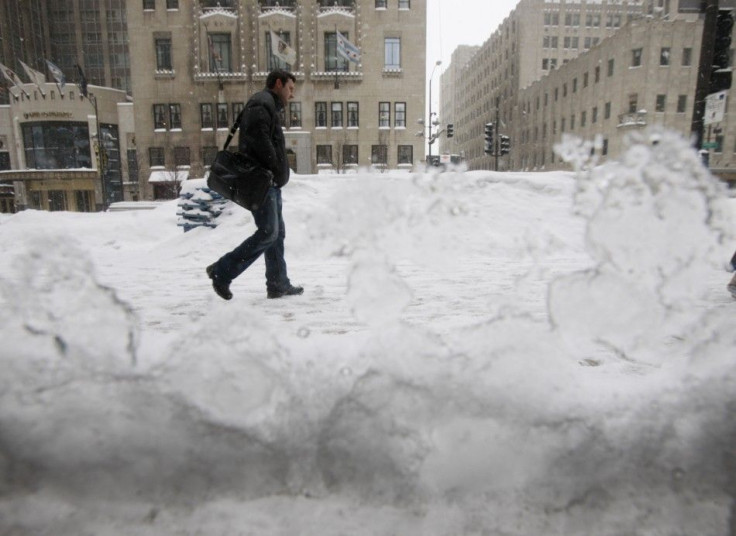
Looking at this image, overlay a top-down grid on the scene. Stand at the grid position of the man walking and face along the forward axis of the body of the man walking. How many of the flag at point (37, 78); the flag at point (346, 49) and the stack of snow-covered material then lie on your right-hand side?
0

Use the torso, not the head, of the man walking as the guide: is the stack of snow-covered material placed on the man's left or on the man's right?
on the man's left

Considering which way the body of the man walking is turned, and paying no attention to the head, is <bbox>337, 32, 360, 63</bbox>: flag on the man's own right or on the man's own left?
on the man's own left

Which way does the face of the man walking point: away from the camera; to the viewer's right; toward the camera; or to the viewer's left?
to the viewer's right

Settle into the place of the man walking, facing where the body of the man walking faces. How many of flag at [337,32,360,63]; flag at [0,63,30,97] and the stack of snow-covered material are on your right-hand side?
0

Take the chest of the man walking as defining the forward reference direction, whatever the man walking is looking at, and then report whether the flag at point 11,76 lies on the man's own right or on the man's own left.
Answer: on the man's own left

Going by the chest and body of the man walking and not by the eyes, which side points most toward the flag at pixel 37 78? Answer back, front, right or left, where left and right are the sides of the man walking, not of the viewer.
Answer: left

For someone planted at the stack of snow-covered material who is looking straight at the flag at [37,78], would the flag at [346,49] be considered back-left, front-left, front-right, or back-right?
front-right

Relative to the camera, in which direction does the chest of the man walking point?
to the viewer's right
